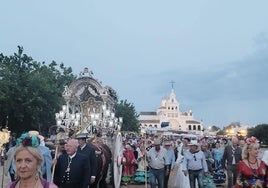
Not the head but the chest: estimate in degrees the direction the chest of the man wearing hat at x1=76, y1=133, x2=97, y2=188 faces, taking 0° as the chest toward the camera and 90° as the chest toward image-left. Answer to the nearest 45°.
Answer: approximately 45°

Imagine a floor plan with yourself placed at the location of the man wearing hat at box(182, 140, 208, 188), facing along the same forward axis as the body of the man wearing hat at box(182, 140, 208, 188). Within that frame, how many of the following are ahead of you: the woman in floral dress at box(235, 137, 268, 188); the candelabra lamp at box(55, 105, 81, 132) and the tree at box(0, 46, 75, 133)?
1

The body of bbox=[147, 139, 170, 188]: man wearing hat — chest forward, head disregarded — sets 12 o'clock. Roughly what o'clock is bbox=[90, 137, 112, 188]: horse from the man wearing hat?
The horse is roughly at 2 o'clock from the man wearing hat.

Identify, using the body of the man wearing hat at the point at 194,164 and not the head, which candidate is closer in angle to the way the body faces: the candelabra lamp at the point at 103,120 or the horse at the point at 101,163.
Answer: the horse

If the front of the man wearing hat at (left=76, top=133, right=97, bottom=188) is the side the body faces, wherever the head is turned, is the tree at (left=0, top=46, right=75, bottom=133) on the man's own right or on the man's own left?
on the man's own right

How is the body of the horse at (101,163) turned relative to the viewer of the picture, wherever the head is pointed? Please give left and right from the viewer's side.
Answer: facing the viewer and to the left of the viewer

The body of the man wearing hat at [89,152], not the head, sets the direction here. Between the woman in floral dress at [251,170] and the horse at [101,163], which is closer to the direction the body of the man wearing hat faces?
the woman in floral dress

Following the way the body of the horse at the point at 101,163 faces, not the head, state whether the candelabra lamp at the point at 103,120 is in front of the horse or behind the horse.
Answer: behind

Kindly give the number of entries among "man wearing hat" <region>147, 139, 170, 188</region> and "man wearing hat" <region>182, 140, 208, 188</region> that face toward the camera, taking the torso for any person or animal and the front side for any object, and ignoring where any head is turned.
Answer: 2

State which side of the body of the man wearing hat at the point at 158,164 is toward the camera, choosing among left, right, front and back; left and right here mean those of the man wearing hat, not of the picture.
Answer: front

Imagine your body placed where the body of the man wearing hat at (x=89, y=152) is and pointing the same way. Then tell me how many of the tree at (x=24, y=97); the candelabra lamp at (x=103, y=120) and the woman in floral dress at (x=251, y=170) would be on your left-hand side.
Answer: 1
